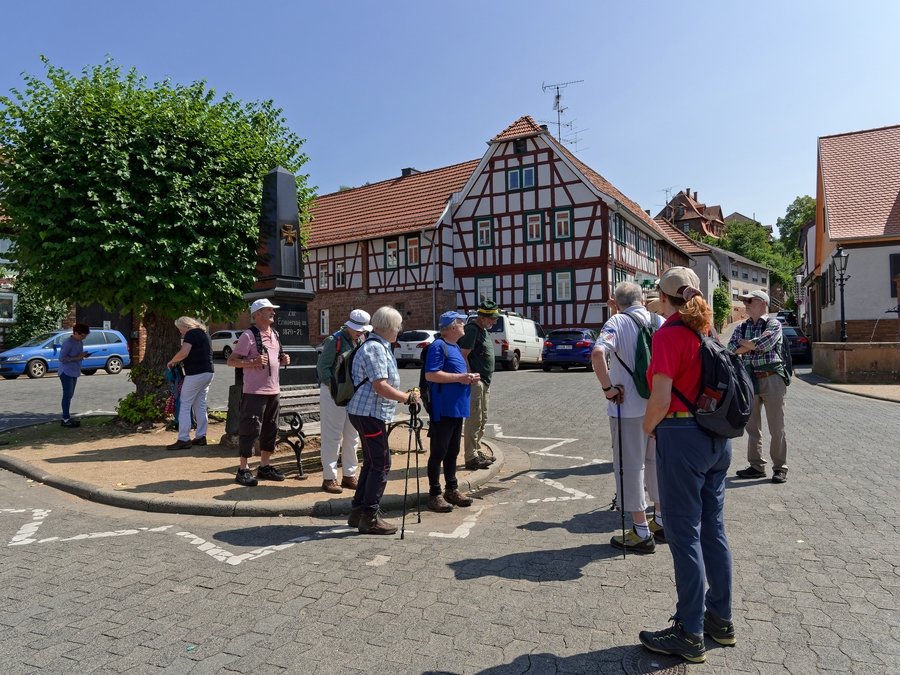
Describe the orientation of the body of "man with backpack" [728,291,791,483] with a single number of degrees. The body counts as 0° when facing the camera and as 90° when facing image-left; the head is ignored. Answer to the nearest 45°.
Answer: approximately 45°

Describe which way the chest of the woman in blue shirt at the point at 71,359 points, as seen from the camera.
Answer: to the viewer's right

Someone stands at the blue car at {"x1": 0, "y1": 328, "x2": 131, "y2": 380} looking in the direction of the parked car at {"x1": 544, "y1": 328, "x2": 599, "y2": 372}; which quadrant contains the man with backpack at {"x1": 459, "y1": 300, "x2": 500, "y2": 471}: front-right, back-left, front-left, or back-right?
front-right

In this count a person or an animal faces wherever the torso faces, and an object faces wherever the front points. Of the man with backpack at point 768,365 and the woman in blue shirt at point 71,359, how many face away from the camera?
0

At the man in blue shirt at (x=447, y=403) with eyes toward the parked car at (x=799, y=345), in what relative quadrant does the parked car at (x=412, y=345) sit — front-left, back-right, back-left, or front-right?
front-left

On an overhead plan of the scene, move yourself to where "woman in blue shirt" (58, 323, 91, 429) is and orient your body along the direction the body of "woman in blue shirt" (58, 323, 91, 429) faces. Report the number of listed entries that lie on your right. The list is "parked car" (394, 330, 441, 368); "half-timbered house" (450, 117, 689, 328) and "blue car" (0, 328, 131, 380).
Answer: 0

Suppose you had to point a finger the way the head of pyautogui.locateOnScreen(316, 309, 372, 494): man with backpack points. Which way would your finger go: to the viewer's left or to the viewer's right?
to the viewer's right

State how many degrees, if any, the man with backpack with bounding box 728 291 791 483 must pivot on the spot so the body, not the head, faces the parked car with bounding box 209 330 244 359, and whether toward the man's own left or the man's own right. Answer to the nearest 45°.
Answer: approximately 90° to the man's own right

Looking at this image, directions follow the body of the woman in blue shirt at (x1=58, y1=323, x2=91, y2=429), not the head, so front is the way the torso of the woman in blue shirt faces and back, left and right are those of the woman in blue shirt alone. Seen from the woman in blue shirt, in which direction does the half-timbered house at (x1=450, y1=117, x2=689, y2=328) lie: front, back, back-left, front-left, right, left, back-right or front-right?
front-left

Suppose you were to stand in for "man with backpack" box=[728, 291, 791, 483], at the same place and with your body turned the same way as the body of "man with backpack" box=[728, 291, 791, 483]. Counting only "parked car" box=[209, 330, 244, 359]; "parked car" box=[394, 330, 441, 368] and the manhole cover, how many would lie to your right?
2

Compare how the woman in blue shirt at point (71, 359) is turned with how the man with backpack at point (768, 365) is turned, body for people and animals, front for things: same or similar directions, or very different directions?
very different directions
